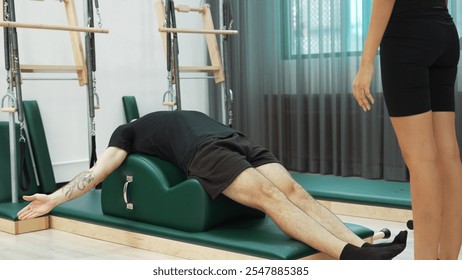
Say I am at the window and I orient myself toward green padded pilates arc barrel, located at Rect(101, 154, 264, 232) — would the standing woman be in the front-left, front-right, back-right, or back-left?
front-left

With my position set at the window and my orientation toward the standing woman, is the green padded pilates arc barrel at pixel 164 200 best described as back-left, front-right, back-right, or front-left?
front-right

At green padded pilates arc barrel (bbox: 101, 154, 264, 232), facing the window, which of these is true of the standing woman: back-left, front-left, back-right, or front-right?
back-right

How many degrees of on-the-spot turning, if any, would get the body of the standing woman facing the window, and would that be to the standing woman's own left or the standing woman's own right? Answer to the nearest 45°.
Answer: approximately 45° to the standing woman's own right

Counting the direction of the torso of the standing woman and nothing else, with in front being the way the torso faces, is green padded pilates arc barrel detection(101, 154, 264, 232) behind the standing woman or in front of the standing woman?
in front

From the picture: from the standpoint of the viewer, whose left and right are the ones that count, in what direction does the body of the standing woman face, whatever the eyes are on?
facing away from the viewer and to the left of the viewer

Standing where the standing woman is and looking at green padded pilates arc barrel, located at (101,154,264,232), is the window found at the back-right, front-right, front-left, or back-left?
front-right
